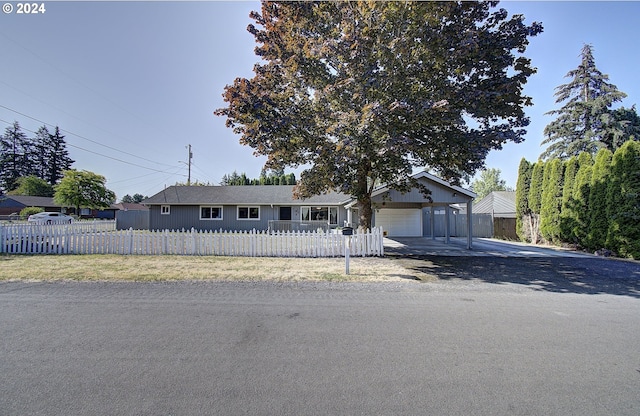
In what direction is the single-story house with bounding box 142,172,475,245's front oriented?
toward the camera

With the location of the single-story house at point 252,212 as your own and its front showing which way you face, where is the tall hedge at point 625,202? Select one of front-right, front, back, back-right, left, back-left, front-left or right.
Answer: front-left

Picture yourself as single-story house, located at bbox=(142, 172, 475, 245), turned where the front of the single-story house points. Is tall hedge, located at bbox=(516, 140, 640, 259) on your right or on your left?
on your left

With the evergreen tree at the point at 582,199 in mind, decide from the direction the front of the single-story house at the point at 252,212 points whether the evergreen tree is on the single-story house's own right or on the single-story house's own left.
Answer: on the single-story house's own left

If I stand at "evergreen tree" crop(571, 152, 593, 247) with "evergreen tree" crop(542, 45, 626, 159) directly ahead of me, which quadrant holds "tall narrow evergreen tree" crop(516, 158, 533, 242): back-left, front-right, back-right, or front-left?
front-left

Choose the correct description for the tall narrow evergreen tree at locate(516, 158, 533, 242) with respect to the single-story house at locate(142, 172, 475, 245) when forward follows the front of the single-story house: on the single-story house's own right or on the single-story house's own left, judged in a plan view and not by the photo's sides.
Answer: on the single-story house's own left

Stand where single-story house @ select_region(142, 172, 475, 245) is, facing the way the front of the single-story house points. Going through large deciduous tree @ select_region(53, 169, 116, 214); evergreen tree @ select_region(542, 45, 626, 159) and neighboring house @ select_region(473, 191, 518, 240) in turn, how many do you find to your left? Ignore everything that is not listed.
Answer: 2

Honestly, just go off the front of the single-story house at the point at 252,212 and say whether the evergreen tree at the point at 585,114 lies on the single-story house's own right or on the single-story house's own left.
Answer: on the single-story house's own left

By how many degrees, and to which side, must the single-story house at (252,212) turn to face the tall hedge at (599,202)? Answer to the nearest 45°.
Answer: approximately 45° to its left

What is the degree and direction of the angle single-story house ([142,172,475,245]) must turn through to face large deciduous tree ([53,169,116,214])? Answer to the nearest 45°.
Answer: approximately 135° to its right
